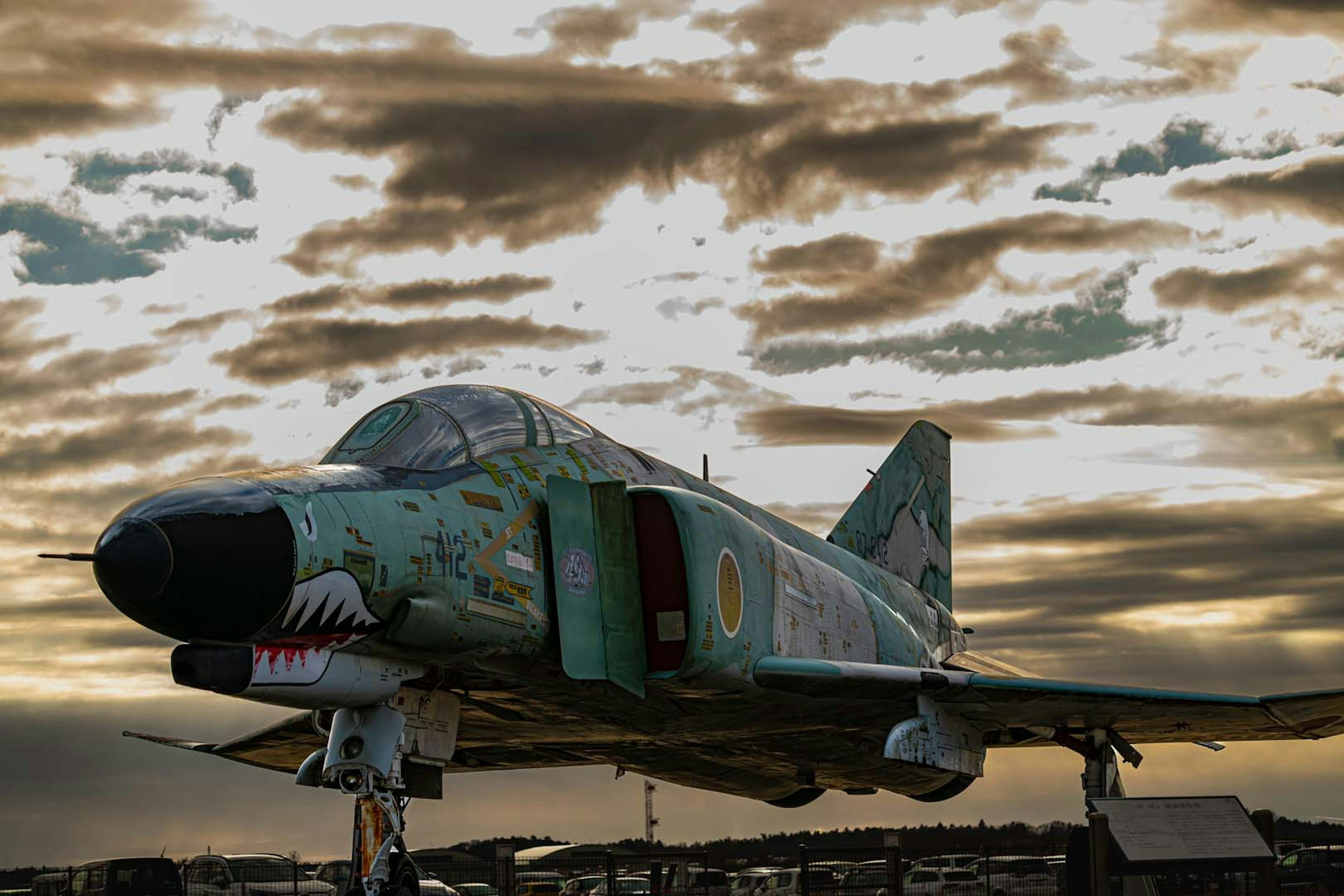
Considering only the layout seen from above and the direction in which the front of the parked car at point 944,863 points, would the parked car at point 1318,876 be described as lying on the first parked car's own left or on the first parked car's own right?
on the first parked car's own left

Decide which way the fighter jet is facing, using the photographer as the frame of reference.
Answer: facing the viewer and to the left of the viewer

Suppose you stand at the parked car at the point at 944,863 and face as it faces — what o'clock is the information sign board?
The information sign board is roughly at 9 o'clock from the parked car.

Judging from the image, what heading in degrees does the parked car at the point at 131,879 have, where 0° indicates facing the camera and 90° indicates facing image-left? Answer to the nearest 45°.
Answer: approximately 90°

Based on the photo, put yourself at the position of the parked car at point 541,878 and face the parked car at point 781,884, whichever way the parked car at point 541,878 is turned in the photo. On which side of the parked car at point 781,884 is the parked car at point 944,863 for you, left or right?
left
